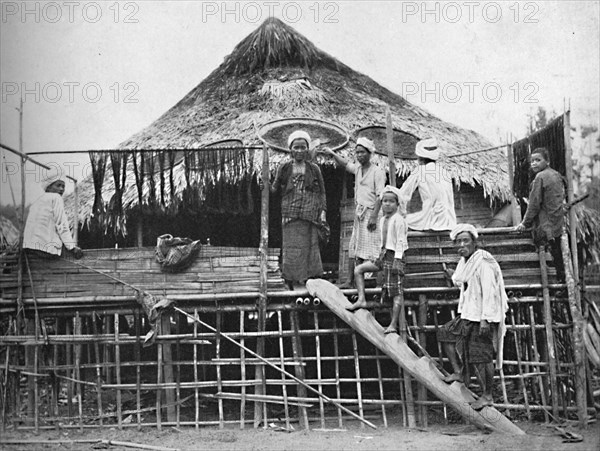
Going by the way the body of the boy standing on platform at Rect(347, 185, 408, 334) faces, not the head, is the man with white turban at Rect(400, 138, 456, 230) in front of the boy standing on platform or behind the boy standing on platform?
behind

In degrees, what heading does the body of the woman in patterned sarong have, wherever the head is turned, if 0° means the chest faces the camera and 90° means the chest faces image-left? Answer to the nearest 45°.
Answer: approximately 0°

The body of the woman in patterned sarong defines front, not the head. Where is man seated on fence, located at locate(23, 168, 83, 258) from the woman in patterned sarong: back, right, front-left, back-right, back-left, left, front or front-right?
right

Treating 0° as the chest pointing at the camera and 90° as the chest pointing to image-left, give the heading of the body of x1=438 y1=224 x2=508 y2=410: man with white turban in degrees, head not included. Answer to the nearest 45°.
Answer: approximately 45°

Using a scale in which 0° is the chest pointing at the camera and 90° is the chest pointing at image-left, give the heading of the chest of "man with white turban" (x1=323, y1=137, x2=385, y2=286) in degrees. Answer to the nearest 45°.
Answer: approximately 45°

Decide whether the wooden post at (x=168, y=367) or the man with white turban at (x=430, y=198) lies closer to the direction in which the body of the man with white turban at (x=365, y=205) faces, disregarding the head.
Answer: the wooden post

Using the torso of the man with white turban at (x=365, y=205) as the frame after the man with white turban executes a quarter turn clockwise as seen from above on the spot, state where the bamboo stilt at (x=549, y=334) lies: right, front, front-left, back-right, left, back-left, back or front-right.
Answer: back-right

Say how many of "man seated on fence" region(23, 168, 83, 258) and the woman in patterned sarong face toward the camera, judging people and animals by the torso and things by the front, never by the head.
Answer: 1

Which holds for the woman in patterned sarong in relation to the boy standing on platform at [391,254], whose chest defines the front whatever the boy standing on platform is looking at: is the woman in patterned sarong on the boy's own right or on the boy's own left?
on the boy's own right
